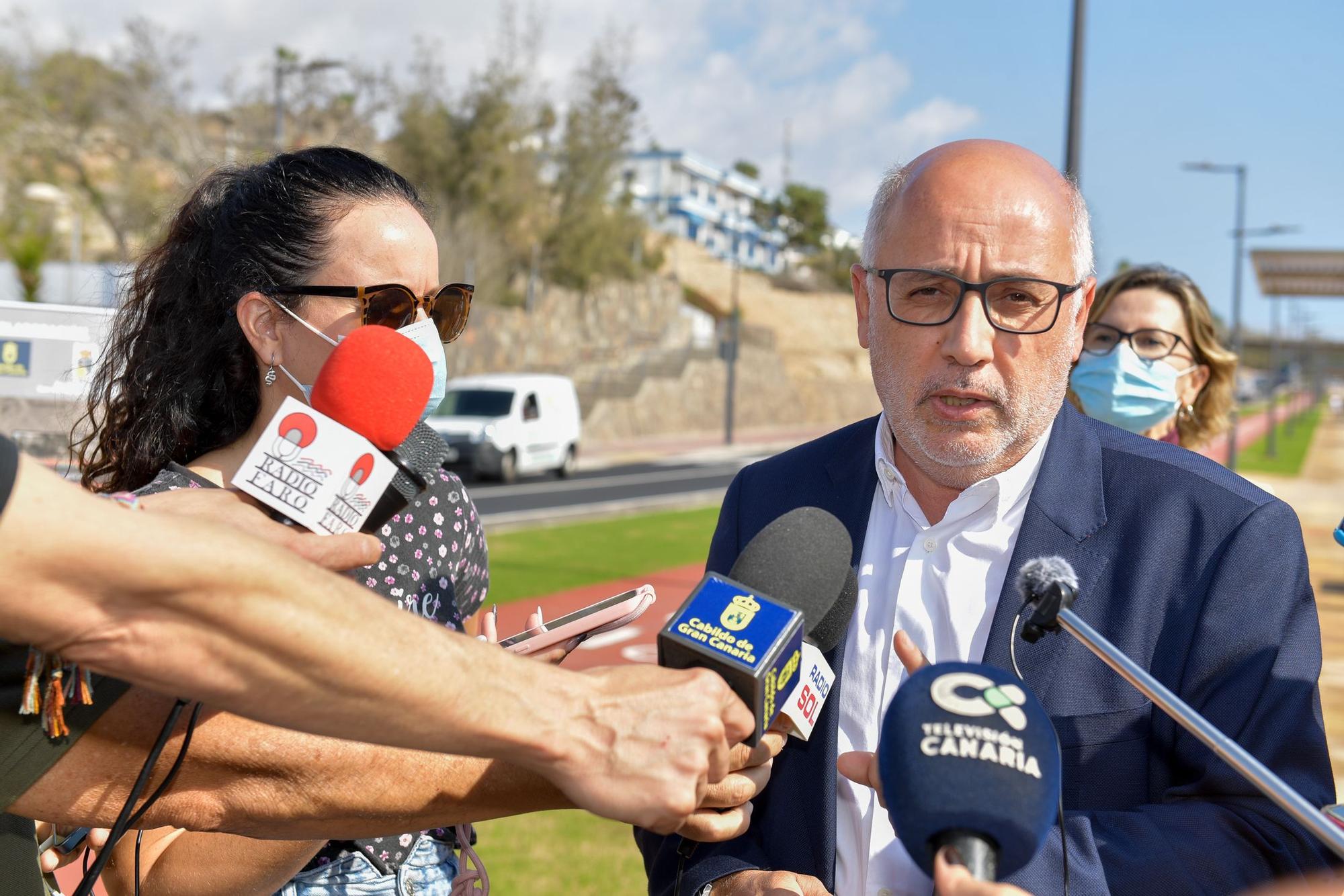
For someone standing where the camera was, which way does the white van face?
facing the viewer and to the left of the viewer

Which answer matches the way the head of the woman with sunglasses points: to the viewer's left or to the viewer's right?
to the viewer's right

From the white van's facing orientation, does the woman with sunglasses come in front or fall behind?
in front

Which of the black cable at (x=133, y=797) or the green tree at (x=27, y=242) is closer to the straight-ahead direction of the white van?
the black cable

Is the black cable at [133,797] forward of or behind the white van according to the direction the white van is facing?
forward

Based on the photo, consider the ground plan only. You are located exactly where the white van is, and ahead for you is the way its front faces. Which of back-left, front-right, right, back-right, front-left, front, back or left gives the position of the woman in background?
front-left

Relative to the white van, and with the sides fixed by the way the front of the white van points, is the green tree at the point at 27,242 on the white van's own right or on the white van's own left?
on the white van's own right
